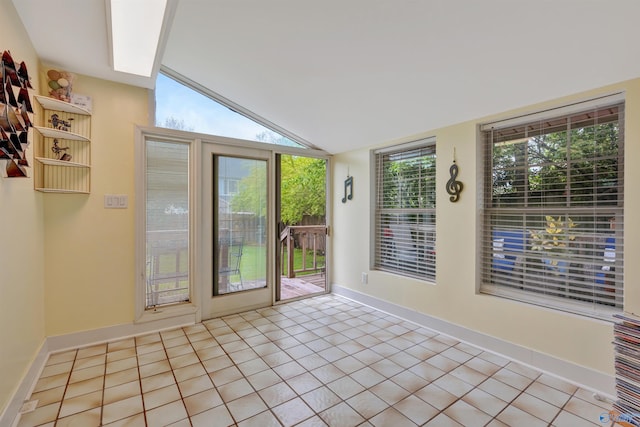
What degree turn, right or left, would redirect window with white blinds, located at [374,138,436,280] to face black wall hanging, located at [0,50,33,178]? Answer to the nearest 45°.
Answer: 0° — it already faces it

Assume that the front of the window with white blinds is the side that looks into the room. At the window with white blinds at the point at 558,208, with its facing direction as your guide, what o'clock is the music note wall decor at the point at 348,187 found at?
The music note wall decor is roughly at 2 o'clock from the window with white blinds.

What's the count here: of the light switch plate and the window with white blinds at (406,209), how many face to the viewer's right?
0

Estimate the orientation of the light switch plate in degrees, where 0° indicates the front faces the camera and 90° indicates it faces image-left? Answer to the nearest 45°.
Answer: approximately 0°

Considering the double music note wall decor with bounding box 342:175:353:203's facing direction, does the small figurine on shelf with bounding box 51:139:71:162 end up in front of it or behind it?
in front

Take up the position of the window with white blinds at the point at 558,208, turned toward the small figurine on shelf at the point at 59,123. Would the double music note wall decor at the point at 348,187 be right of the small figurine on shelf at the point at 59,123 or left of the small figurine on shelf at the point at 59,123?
right

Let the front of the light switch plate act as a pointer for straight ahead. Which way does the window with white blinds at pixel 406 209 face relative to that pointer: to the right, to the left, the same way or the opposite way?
to the right

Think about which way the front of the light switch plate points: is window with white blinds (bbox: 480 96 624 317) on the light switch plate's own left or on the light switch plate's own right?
on the light switch plate's own left

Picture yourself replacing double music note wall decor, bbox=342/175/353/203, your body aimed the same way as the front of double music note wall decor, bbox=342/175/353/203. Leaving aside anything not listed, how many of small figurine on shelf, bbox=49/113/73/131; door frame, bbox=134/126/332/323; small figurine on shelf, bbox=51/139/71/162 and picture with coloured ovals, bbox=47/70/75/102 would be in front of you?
4

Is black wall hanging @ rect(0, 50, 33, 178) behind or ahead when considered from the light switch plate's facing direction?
ahead

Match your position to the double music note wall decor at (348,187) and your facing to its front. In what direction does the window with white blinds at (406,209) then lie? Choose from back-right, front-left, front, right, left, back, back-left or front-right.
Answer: left

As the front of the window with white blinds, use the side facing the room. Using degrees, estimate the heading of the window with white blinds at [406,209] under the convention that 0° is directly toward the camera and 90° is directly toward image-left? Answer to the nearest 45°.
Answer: approximately 45°

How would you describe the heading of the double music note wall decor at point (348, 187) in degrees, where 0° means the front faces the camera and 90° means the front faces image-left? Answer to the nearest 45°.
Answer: approximately 45°
